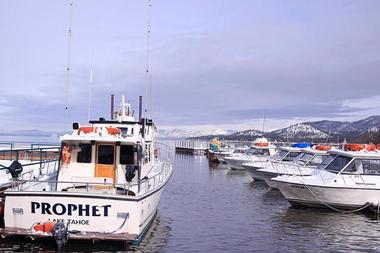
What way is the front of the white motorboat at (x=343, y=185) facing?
to the viewer's left

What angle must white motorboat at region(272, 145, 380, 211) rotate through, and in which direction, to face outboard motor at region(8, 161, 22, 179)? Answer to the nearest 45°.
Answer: approximately 45° to its left

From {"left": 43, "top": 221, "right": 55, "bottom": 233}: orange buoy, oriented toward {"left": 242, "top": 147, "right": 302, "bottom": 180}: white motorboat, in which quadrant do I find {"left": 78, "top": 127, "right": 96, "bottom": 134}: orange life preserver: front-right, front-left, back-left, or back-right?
front-left

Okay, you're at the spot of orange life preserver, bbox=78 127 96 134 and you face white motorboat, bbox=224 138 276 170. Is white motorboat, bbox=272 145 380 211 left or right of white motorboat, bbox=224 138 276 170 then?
right

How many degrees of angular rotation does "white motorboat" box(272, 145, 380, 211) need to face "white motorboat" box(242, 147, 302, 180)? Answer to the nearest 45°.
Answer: approximately 90° to its right

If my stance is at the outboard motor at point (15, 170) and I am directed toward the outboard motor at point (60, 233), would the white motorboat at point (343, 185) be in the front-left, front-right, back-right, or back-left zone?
front-left

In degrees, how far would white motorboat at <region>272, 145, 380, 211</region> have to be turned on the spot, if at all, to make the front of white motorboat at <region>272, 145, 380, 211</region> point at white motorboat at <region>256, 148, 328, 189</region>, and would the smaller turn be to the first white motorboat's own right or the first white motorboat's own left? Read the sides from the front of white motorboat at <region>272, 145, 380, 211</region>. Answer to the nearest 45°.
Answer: approximately 90° to the first white motorboat's own right

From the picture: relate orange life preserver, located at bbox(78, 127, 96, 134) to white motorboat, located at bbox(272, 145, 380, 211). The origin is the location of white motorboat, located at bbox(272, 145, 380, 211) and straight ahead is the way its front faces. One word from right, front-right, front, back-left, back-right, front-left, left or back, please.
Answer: front-left

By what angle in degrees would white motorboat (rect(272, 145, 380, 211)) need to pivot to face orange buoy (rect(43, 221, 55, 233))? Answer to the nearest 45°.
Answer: approximately 45° to its left

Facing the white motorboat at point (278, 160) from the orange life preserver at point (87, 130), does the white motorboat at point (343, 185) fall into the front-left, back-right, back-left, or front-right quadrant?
front-right

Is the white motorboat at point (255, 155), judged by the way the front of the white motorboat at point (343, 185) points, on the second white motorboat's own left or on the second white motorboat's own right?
on the second white motorboat's own right

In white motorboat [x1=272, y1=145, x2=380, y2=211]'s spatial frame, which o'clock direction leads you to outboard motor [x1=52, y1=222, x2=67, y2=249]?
The outboard motor is roughly at 10 o'clock from the white motorboat.

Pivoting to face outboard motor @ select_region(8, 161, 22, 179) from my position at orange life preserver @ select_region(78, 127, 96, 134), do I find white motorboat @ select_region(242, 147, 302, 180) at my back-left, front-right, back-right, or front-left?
back-right

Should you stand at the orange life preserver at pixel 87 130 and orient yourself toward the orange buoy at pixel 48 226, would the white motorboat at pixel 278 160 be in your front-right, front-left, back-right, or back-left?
back-left
